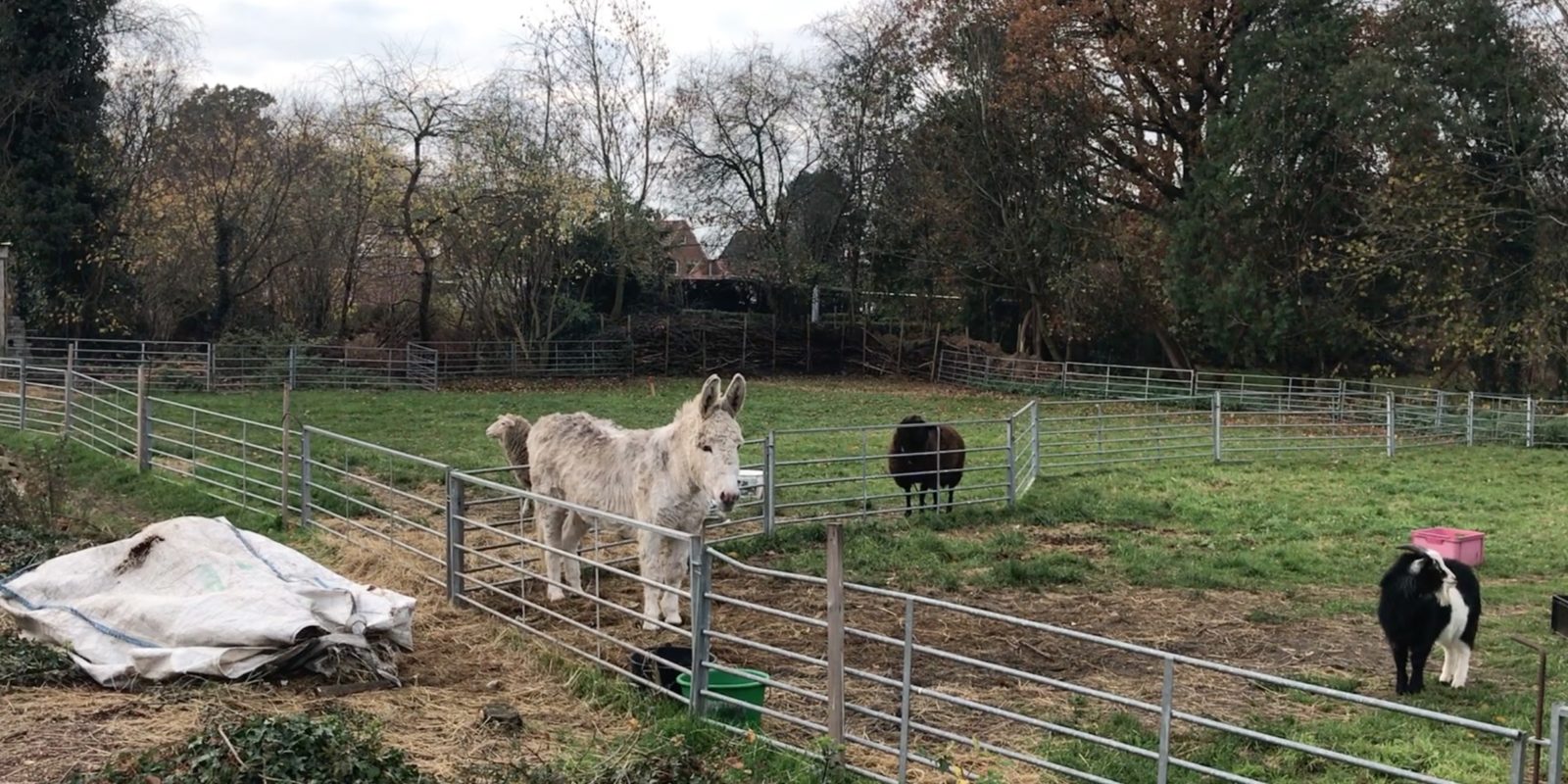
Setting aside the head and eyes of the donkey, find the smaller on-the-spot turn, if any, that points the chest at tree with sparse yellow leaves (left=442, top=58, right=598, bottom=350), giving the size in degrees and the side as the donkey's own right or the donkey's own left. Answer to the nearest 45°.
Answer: approximately 135° to the donkey's own left

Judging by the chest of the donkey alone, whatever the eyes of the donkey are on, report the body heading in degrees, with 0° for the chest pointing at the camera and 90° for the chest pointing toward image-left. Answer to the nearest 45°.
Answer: approximately 315°

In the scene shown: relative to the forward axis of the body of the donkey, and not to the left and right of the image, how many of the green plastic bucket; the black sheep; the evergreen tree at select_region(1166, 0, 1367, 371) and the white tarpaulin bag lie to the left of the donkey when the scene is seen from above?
2

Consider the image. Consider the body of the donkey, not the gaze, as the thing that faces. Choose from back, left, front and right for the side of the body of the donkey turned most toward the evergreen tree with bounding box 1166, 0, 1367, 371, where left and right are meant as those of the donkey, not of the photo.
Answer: left

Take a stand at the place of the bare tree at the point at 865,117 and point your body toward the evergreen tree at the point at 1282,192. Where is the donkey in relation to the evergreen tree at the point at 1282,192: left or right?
right

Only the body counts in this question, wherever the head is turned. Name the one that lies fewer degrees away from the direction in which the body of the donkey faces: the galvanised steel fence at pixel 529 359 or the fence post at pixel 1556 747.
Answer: the fence post

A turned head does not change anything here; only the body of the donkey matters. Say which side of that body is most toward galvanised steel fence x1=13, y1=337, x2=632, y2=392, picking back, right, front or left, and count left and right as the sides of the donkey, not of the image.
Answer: back

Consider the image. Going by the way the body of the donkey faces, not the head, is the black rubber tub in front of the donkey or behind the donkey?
in front

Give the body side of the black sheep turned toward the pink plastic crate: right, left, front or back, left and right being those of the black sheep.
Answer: left

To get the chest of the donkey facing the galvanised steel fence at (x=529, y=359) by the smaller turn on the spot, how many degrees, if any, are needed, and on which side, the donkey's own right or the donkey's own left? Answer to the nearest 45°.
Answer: approximately 135° to the donkey's own left
